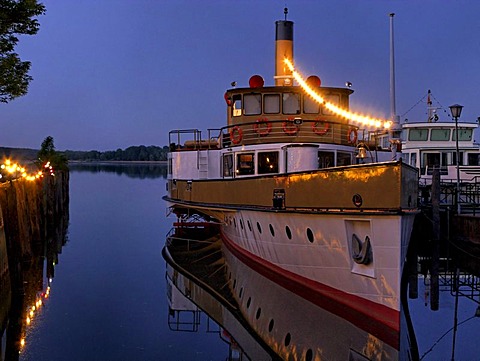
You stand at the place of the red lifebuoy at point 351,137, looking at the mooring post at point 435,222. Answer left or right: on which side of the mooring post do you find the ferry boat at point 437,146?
left

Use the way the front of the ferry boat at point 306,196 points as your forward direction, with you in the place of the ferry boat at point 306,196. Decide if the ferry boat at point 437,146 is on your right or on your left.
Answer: on your left

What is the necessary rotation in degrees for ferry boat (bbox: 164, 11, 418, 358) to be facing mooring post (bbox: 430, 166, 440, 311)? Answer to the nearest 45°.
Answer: approximately 90° to its left

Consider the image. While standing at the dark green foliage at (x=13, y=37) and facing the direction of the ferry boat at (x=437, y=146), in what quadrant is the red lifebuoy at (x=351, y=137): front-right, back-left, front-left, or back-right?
front-right

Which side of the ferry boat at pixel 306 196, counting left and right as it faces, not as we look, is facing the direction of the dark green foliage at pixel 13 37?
right

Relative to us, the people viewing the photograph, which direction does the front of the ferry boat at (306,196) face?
facing the viewer and to the right of the viewer
